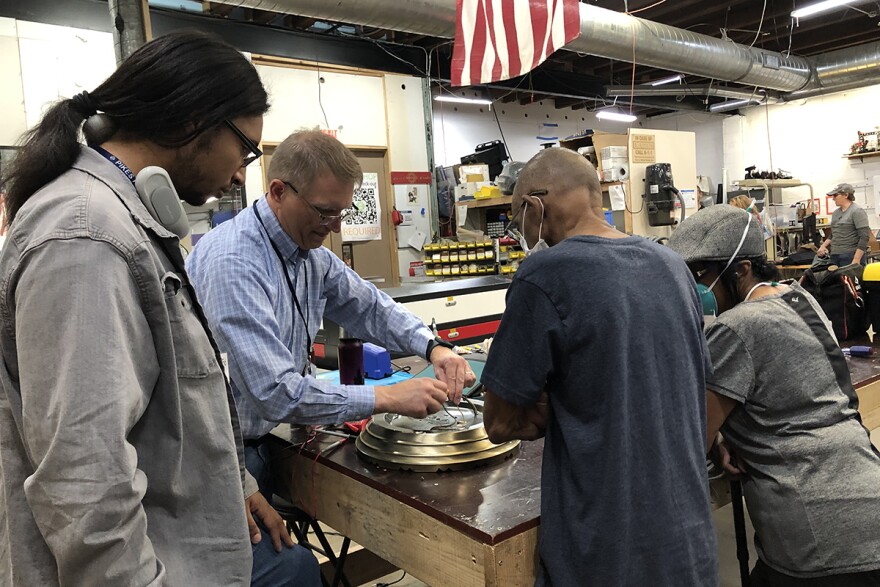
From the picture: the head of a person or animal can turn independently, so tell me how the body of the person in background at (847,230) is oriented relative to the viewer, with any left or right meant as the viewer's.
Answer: facing the viewer and to the left of the viewer

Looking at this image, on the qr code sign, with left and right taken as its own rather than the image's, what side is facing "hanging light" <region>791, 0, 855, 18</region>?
left

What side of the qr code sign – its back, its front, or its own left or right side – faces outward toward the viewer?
front

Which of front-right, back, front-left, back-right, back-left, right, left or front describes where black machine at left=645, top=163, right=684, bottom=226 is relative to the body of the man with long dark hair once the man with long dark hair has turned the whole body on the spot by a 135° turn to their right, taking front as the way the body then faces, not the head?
back

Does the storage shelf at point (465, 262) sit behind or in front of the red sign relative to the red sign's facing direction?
in front

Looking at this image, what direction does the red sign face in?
toward the camera

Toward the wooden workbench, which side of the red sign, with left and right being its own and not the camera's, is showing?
front

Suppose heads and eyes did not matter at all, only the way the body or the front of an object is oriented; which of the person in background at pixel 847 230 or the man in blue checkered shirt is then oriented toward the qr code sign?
the person in background

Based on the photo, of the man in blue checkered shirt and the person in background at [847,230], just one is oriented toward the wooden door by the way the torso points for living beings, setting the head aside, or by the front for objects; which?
the person in background

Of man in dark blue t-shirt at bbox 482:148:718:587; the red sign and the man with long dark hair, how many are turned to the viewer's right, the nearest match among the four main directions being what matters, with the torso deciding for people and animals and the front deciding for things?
1

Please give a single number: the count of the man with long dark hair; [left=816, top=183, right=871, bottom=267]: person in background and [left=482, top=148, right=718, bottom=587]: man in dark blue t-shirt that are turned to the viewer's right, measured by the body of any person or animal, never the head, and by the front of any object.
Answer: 1

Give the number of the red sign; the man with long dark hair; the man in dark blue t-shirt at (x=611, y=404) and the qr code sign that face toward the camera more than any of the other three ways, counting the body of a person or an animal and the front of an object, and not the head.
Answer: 2

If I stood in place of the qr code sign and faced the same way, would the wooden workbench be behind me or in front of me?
in front

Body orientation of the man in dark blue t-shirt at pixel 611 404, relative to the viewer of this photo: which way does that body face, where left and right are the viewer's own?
facing away from the viewer and to the left of the viewer

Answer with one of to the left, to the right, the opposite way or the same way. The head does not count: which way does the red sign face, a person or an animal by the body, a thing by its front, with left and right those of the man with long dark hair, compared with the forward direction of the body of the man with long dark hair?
to the right

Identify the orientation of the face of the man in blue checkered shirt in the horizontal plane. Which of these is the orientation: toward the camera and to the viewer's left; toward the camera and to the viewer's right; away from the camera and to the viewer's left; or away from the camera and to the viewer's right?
toward the camera and to the viewer's right
